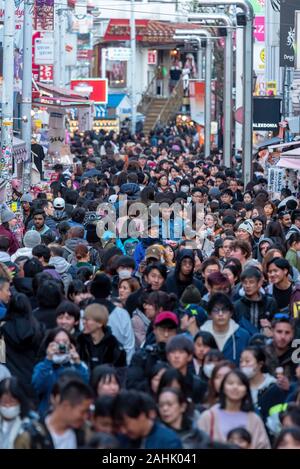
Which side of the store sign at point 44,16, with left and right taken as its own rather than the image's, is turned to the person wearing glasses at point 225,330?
front

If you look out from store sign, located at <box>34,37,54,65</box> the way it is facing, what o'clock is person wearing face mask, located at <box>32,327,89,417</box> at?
The person wearing face mask is roughly at 12 o'clock from the store sign.

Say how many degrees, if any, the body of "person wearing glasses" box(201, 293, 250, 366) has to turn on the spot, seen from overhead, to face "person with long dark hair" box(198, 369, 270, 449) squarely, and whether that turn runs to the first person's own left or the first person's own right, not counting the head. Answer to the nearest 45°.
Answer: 0° — they already face them

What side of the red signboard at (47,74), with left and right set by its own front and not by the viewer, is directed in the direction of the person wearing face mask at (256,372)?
front

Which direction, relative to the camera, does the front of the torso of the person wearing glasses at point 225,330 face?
toward the camera

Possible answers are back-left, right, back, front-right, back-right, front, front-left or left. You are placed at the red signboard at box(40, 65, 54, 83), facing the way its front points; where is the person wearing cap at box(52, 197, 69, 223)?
front

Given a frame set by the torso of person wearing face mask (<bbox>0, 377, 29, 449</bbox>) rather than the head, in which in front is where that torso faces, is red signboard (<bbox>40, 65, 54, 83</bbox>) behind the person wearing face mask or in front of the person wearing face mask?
behind

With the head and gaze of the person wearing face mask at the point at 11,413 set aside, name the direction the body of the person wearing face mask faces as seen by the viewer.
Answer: toward the camera

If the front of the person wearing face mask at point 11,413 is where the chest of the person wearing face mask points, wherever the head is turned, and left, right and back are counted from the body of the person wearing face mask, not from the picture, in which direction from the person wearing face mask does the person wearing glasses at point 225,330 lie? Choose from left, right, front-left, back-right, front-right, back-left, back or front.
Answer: back-left

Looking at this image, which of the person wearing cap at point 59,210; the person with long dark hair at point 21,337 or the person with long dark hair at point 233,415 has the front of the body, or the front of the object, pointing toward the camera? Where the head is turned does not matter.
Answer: the person with long dark hair at point 233,415
